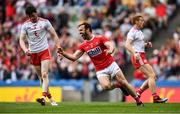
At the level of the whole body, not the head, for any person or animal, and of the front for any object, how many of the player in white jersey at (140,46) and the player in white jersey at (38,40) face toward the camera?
1

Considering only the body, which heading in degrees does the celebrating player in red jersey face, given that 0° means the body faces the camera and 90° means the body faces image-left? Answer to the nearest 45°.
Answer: approximately 45°

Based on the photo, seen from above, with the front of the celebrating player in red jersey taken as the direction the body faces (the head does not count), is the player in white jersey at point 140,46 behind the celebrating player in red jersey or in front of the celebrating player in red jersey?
behind

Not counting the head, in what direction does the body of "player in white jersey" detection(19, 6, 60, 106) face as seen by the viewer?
toward the camera
